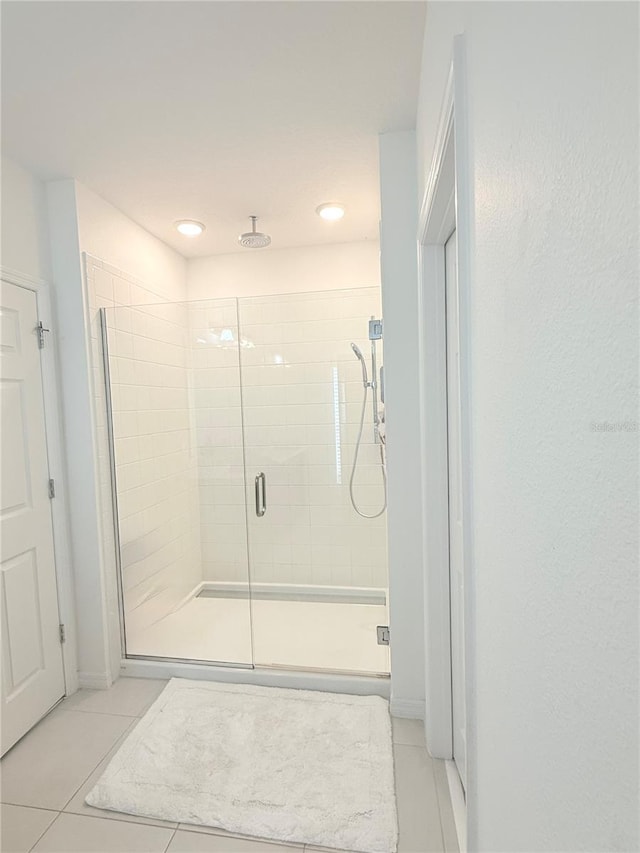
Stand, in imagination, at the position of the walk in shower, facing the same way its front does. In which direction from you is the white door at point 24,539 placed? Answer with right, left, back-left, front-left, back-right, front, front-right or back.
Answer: front-right

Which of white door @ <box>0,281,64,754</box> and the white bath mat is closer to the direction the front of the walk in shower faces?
the white bath mat

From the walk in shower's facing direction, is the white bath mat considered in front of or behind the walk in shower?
in front

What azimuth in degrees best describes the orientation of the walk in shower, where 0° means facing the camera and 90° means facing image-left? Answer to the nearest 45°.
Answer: approximately 0°
